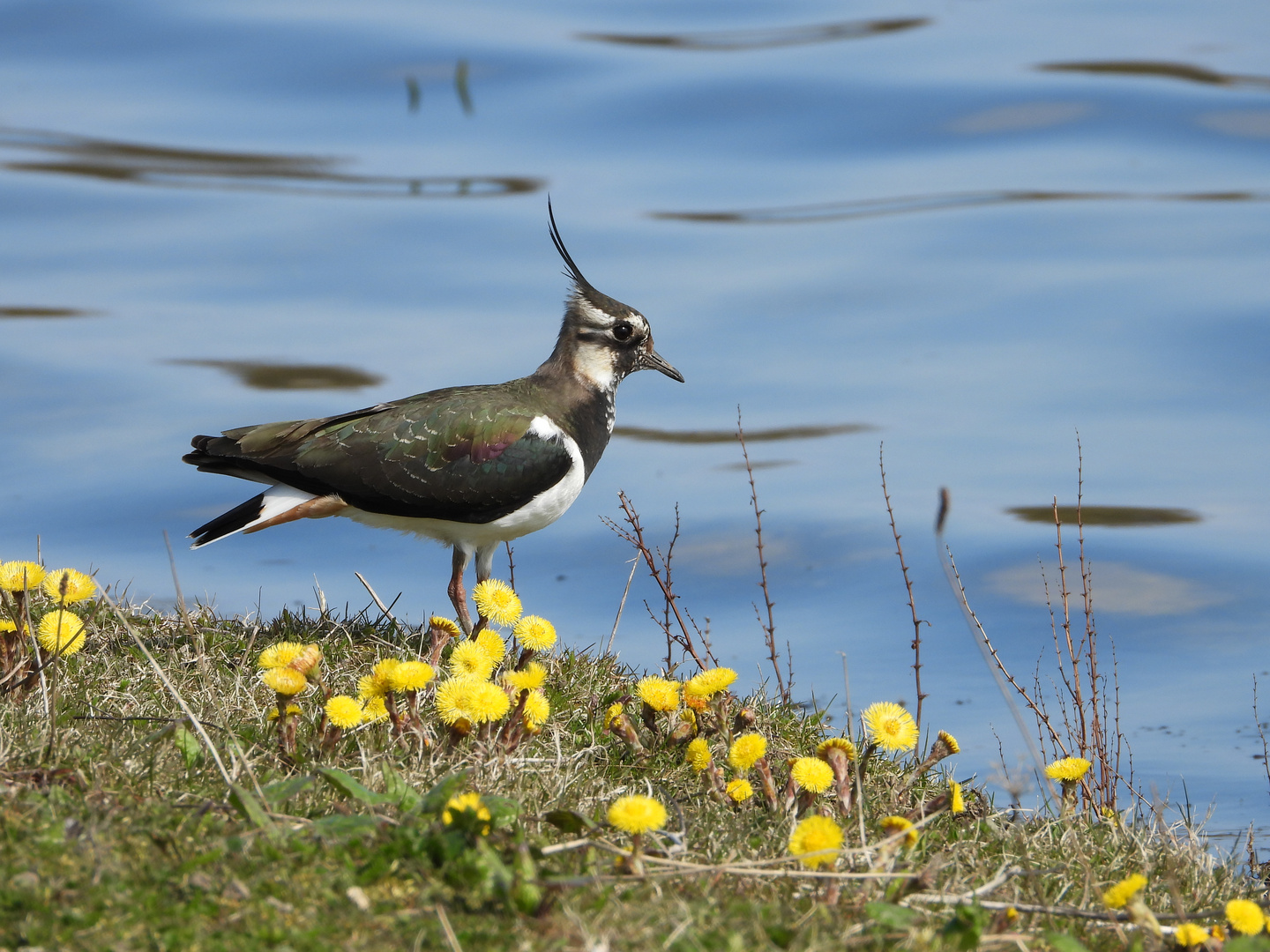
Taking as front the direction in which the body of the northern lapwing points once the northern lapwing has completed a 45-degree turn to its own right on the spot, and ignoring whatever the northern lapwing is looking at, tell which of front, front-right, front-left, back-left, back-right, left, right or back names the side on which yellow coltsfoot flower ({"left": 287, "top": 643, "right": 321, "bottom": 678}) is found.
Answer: front-right

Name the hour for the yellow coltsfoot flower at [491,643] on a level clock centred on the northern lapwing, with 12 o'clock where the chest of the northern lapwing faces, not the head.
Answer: The yellow coltsfoot flower is roughly at 3 o'clock from the northern lapwing.

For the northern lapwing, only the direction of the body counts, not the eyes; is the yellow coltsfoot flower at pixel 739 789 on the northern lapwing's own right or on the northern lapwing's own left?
on the northern lapwing's own right

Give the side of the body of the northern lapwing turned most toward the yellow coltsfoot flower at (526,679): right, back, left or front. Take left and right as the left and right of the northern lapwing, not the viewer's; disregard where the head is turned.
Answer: right

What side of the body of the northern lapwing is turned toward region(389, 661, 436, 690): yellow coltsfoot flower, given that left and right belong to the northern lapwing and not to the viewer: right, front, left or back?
right

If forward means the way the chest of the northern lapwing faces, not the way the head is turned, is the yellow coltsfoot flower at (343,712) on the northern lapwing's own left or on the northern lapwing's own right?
on the northern lapwing's own right

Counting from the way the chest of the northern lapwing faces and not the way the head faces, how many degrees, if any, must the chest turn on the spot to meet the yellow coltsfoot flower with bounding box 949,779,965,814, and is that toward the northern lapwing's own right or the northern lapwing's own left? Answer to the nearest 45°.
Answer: approximately 45° to the northern lapwing's own right

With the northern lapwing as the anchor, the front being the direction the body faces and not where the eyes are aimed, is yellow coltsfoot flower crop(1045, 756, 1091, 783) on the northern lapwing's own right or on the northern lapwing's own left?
on the northern lapwing's own right

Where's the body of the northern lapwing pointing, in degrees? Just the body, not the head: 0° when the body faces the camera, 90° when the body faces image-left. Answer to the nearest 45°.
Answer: approximately 270°

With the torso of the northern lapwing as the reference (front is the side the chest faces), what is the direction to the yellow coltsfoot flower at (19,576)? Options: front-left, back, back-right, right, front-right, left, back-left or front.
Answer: back-right

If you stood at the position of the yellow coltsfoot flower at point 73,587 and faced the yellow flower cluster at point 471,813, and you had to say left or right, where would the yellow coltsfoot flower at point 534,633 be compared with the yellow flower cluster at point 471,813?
left

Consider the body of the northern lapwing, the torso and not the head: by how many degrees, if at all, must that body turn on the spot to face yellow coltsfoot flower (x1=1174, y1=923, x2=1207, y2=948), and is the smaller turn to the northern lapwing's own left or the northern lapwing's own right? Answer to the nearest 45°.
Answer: approximately 45° to the northern lapwing's own right
